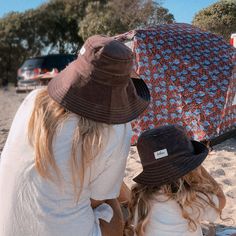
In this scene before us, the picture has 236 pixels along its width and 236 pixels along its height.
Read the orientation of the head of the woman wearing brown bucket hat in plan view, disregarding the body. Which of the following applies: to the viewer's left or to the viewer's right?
to the viewer's right

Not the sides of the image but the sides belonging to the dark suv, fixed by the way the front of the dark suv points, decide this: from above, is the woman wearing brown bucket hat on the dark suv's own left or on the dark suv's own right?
on the dark suv's own right
